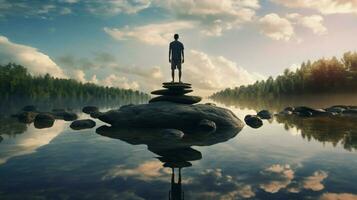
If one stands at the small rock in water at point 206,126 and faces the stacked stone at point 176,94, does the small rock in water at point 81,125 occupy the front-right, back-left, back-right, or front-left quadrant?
front-left

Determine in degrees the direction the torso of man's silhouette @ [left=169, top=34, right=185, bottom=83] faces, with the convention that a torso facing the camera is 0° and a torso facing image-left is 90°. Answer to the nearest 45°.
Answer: approximately 180°

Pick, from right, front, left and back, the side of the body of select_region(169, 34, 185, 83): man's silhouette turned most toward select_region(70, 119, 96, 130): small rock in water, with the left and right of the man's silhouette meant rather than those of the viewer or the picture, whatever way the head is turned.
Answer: left
